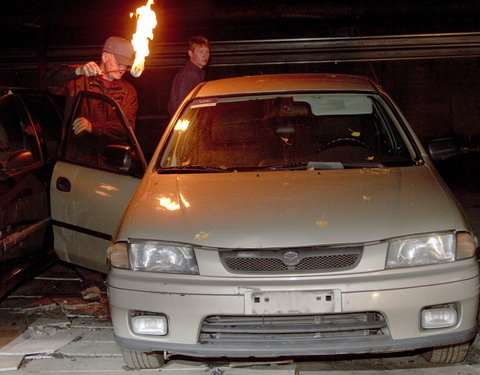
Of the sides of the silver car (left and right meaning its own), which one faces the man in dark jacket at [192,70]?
back

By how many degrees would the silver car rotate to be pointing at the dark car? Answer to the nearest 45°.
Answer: approximately 135° to its right

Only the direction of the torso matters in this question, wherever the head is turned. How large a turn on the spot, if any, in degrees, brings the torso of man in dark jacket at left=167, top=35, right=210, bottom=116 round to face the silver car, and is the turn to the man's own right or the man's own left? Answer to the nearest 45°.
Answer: approximately 45° to the man's own right

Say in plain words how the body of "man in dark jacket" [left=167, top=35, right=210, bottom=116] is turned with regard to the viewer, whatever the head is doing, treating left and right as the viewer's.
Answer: facing the viewer and to the right of the viewer

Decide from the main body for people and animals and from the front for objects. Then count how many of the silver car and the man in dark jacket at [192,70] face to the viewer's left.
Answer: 0

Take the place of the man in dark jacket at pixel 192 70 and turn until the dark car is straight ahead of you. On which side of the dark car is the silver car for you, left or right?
left

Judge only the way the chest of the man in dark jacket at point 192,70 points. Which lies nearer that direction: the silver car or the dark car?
the silver car

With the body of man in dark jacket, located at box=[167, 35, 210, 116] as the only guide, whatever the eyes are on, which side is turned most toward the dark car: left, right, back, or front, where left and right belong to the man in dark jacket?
right

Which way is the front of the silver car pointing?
toward the camera
